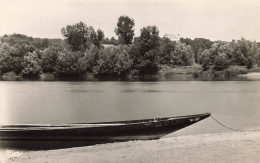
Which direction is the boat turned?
to the viewer's right
